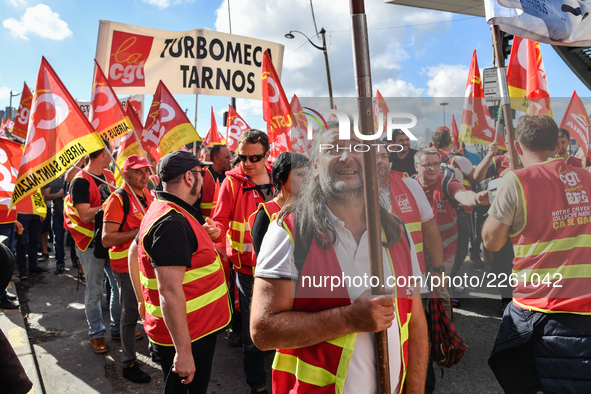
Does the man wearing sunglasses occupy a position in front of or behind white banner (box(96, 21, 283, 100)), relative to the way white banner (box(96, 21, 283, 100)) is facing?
in front

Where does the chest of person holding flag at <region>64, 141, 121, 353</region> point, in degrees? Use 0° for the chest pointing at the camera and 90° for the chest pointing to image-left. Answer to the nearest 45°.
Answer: approximately 315°

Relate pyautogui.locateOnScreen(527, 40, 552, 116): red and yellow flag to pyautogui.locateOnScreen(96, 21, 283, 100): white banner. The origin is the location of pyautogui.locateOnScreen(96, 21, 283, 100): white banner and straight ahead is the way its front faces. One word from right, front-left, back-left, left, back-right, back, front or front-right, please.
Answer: front-left

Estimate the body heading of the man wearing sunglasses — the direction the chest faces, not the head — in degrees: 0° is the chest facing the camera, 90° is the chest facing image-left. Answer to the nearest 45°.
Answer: approximately 0°
